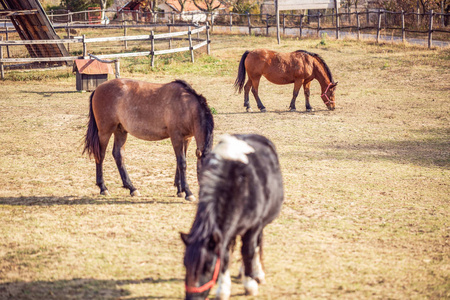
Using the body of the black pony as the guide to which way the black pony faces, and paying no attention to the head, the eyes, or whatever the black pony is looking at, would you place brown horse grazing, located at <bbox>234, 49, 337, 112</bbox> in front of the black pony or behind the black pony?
behind

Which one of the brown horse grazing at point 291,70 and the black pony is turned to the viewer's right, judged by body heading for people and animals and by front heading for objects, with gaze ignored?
the brown horse grazing

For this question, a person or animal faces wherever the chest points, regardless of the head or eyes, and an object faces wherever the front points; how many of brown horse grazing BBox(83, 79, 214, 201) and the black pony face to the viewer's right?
1

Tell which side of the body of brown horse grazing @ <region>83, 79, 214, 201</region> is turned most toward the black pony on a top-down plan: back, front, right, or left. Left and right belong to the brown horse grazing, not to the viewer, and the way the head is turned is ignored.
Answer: right

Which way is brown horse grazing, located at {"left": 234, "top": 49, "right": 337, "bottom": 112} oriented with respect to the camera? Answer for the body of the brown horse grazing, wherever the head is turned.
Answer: to the viewer's right

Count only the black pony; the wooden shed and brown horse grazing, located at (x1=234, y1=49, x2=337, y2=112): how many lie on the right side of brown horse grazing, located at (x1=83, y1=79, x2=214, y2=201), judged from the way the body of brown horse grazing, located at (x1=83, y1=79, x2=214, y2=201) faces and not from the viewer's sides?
1

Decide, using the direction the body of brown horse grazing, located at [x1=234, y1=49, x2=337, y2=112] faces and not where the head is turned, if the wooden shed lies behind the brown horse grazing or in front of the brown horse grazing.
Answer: behind

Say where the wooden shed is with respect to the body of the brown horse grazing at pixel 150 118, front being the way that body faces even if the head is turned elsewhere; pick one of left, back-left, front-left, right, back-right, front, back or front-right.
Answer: left

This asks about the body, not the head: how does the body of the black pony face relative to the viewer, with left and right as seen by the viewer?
facing the viewer and to the left of the viewer

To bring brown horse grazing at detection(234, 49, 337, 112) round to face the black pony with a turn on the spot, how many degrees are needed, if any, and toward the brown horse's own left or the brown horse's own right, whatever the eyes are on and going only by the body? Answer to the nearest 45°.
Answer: approximately 90° to the brown horse's own right

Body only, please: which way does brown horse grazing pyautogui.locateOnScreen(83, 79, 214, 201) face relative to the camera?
to the viewer's right

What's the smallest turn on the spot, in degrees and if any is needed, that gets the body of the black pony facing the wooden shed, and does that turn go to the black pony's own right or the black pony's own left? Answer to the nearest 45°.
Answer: approximately 135° to the black pony's own right
